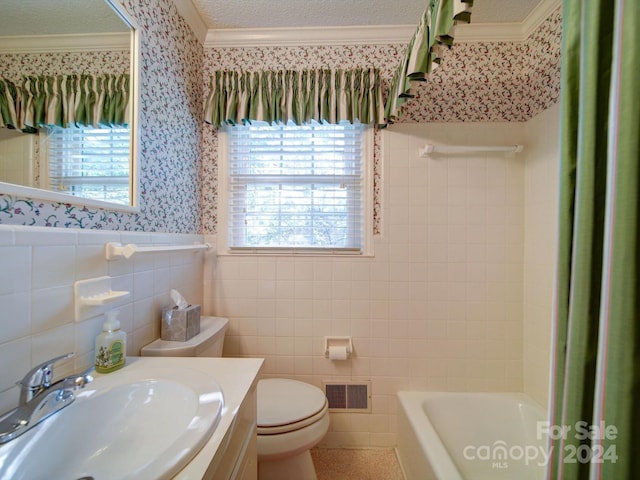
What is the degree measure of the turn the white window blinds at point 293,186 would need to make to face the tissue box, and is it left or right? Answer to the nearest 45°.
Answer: approximately 45° to its right

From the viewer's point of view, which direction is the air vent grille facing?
toward the camera

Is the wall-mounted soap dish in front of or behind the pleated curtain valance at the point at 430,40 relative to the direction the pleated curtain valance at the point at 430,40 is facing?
in front

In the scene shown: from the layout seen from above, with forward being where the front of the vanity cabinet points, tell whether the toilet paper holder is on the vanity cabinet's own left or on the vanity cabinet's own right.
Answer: on the vanity cabinet's own left

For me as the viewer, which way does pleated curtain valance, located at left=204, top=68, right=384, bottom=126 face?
facing the viewer

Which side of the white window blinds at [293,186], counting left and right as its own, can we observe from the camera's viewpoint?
front

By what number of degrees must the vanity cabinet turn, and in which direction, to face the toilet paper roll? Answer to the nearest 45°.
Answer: approximately 45° to its left

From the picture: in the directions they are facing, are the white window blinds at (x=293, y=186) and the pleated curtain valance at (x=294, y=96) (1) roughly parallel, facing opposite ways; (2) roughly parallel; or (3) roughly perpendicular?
roughly parallel

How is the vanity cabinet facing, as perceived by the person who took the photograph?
facing to the right of the viewer
